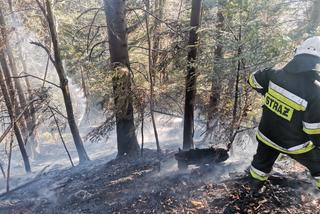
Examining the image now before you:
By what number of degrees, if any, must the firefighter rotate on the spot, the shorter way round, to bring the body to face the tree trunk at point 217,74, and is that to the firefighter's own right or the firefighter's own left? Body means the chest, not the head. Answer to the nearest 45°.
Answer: approximately 90° to the firefighter's own left

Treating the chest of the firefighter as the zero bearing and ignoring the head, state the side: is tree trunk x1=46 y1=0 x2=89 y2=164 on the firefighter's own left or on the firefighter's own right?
on the firefighter's own left

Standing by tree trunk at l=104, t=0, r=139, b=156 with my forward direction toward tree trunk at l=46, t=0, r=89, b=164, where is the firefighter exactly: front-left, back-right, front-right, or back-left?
back-left

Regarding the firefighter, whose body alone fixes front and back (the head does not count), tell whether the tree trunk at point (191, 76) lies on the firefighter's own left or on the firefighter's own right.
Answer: on the firefighter's own left
